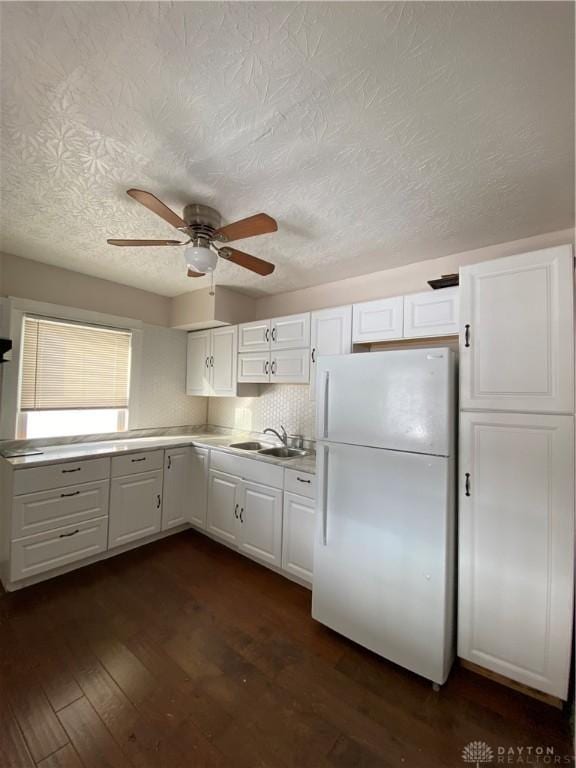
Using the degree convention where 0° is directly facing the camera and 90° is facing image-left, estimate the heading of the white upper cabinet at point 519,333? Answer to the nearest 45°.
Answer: approximately 45°

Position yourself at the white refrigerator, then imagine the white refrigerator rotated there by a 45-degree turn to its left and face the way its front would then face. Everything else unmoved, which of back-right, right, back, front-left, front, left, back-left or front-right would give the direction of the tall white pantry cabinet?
left

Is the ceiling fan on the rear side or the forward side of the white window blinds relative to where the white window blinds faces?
on the forward side

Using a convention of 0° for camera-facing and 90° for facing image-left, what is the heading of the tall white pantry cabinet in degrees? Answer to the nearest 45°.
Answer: approximately 45°

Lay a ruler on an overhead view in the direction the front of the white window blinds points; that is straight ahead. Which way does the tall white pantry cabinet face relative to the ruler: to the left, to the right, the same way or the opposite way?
to the right

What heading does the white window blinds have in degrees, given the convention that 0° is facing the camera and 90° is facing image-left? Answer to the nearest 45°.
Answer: approximately 315°

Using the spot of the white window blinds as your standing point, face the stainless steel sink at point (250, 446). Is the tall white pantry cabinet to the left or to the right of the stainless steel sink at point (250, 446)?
right

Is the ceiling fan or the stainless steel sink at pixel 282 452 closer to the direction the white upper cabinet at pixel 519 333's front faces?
the ceiling fan

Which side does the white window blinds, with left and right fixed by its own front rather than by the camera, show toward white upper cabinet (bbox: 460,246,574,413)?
front
